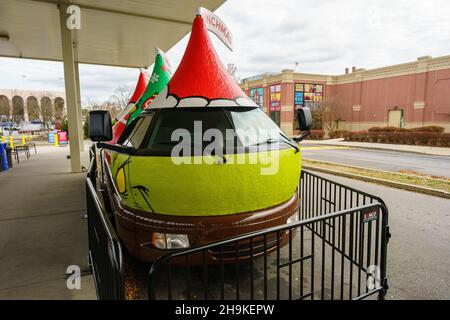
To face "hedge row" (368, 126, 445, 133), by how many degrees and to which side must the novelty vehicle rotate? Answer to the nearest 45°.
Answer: approximately 90° to its left

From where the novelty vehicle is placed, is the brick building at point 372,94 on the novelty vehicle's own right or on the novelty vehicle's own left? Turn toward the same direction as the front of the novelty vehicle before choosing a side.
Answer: on the novelty vehicle's own left

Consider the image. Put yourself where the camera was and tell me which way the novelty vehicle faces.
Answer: facing the viewer and to the right of the viewer

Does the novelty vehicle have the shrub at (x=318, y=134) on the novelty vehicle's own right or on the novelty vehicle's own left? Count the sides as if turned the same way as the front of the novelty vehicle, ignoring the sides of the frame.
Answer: on the novelty vehicle's own left

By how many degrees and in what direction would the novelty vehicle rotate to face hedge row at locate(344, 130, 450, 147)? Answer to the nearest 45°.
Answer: approximately 90° to its left

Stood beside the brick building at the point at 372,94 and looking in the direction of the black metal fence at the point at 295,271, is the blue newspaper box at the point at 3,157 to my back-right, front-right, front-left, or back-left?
front-right
